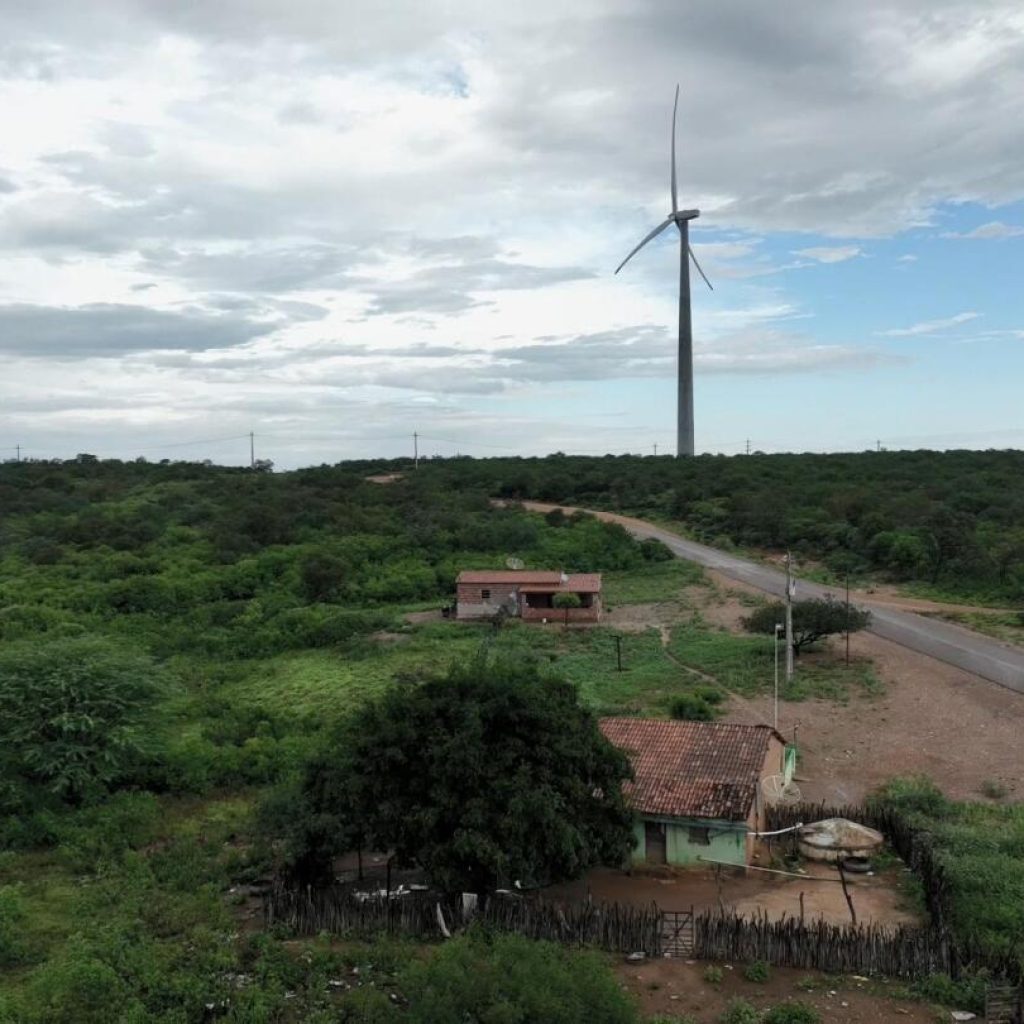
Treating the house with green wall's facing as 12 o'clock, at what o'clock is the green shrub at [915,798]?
The green shrub is roughly at 8 o'clock from the house with green wall.

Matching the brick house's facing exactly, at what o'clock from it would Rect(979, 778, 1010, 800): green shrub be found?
The green shrub is roughly at 11 o'clock from the brick house.

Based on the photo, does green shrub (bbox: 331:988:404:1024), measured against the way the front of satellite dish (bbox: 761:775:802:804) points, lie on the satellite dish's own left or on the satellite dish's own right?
on the satellite dish's own right

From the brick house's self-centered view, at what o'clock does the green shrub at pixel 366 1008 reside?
The green shrub is roughly at 12 o'clock from the brick house.

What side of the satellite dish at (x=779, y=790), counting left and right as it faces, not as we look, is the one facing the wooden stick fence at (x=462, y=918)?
right

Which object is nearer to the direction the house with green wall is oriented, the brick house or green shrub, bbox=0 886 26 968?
the green shrub

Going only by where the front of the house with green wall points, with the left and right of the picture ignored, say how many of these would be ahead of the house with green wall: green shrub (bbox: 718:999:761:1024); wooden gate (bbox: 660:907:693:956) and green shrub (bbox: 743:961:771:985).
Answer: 3

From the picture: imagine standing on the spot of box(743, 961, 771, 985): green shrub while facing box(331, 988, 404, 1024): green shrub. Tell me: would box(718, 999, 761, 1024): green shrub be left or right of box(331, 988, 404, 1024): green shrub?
left

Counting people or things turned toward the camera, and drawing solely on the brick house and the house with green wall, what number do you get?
2

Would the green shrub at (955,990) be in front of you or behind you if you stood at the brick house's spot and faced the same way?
in front

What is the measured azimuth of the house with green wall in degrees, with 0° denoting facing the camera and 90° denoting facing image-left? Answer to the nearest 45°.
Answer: approximately 0°

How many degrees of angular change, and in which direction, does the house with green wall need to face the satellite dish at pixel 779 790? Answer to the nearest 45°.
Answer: approximately 135° to its left

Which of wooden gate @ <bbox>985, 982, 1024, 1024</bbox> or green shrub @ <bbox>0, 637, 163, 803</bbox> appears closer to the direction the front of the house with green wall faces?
the wooden gate

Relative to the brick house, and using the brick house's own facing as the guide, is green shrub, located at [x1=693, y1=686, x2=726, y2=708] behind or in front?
in front

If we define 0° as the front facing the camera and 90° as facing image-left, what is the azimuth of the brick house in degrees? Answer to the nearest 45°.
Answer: approximately 0°

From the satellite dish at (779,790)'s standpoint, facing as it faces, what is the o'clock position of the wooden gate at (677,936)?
The wooden gate is roughly at 2 o'clock from the satellite dish.

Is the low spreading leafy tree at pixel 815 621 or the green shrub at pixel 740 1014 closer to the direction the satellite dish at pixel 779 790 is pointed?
the green shrub
